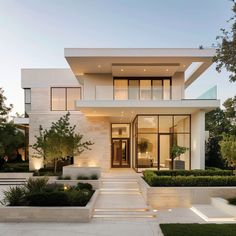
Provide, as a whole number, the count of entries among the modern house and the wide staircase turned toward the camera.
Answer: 2

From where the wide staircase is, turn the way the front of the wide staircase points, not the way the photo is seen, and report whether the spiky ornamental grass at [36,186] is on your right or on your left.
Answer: on your right

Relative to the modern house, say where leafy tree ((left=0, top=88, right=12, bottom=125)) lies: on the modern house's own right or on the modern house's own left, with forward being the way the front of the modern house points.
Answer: on the modern house's own right

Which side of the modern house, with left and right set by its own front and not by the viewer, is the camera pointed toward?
front

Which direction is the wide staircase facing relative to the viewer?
toward the camera

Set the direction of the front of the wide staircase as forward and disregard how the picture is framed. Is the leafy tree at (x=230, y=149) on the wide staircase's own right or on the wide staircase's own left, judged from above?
on the wide staircase's own left

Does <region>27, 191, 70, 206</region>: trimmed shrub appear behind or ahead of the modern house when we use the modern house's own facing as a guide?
ahead

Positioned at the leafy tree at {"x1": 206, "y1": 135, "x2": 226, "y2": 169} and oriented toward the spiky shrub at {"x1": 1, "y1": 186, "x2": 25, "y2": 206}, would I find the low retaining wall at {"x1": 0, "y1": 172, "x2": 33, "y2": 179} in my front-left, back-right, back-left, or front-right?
front-right

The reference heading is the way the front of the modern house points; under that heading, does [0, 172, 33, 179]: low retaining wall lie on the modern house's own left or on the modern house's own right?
on the modern house's own right

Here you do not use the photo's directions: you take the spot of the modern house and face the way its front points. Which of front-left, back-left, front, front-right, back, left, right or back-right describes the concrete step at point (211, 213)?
front

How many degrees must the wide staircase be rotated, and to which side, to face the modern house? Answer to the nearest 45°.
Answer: approximately 180°

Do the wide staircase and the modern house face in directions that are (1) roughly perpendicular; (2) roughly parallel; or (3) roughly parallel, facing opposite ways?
roughly parallel
